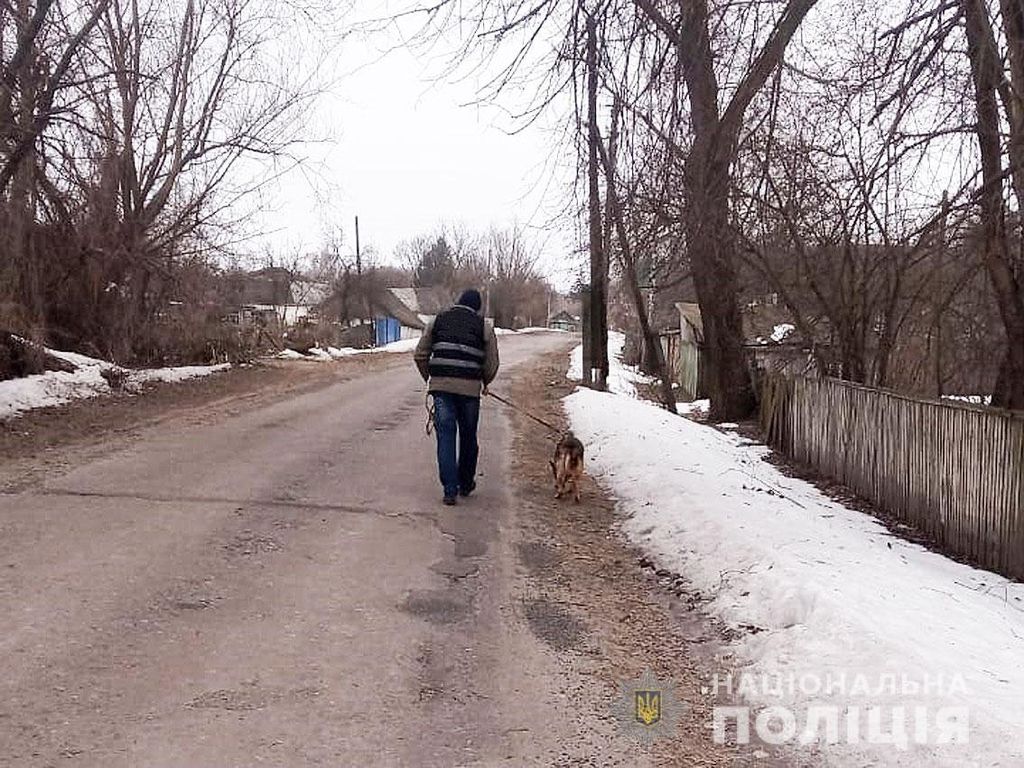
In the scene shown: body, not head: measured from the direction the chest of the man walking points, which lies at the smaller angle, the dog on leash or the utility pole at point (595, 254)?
the utility pole

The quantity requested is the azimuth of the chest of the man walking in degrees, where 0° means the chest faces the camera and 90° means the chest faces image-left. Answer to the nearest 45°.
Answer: approximately 180°

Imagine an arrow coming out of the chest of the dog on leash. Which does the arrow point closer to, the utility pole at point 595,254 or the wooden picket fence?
the utility pole

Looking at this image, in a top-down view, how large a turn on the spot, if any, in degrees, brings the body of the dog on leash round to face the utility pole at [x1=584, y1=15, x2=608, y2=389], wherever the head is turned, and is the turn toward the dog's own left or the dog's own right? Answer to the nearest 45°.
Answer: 0° — it already faces it

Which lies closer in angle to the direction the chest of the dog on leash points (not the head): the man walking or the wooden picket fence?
the wooden picket fence

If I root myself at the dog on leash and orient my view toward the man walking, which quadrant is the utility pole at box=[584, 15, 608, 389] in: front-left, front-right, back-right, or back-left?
back-right

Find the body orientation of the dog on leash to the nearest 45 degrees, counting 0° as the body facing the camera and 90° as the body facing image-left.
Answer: approximately 180°

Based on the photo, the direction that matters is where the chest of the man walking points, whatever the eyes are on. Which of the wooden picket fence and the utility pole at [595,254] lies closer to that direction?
the utility pole

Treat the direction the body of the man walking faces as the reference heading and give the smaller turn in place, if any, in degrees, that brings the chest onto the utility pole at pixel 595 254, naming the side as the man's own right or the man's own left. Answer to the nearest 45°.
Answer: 0° — they already face it

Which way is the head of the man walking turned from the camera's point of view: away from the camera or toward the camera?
away from the camera

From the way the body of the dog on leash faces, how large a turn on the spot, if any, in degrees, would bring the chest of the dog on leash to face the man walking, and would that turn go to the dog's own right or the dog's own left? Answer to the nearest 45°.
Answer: approximately 135° to the dog's own left

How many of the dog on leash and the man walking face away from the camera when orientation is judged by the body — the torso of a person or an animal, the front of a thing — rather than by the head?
2
